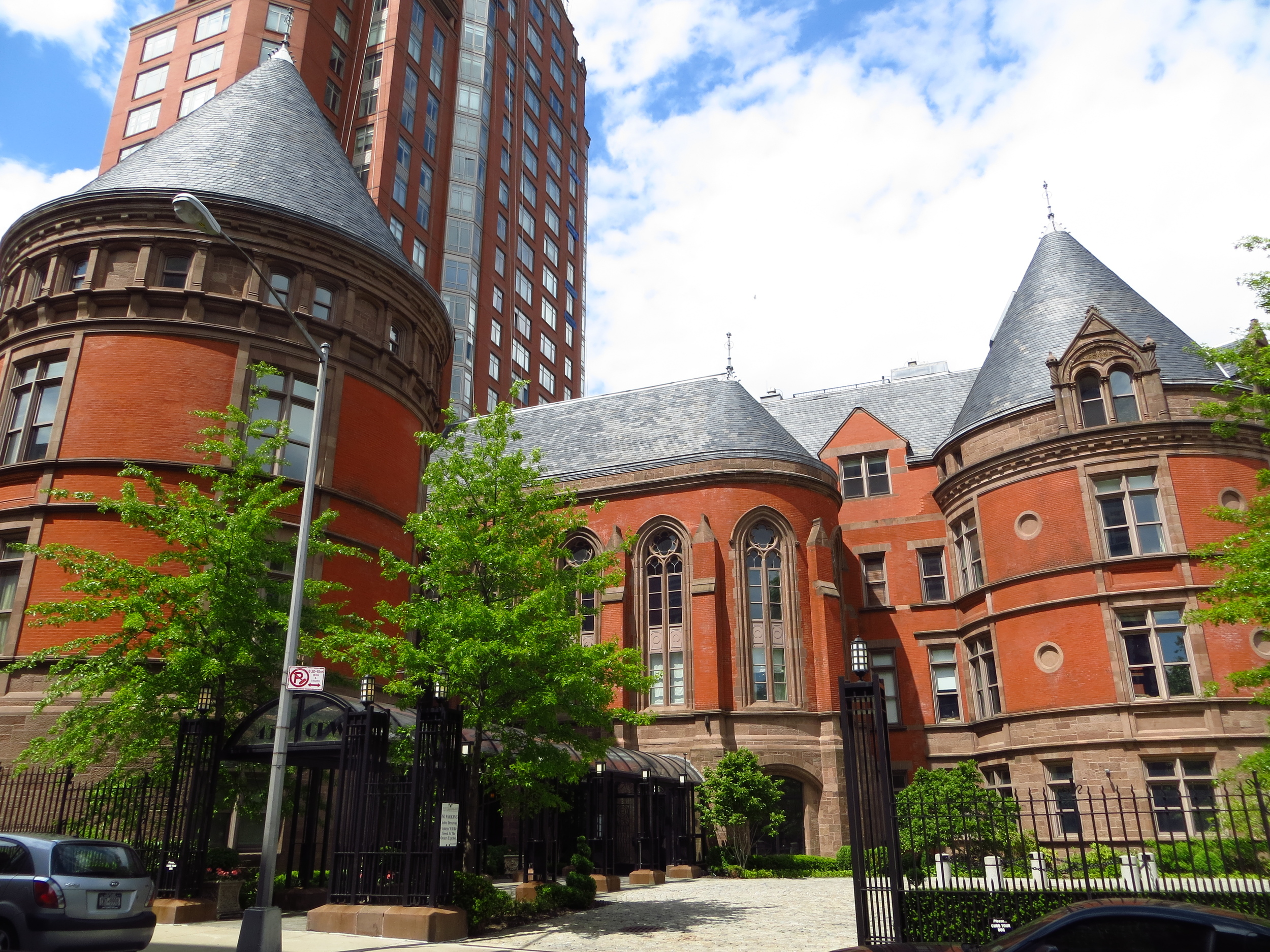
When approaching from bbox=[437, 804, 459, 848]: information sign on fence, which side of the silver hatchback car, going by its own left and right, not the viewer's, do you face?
right

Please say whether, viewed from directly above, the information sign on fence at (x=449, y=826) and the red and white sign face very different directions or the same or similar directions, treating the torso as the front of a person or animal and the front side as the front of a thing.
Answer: same or similar directions

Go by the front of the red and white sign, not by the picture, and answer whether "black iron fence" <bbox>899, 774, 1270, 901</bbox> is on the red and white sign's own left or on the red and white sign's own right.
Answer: on the red and white sign's own left

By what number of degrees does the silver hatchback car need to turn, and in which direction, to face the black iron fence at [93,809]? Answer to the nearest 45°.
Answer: approximately 45° to its right

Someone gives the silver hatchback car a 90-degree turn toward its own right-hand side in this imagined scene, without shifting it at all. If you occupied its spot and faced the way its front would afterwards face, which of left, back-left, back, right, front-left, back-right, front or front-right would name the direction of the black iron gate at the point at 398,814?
front

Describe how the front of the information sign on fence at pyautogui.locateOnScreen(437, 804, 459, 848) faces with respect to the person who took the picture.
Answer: facing the viewer

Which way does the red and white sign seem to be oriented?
toward the camera

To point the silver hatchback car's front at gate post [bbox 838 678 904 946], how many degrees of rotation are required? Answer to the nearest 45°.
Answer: approximately 135° to its right

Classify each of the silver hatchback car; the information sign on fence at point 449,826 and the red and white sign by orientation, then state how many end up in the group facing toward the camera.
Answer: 2

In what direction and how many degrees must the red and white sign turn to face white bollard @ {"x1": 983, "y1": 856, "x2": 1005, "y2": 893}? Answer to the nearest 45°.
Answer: approximately 90° to its left

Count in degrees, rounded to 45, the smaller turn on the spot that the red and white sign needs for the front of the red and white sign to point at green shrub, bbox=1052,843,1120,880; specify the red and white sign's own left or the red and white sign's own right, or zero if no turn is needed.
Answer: approximately 90° to the red and white sign's own left

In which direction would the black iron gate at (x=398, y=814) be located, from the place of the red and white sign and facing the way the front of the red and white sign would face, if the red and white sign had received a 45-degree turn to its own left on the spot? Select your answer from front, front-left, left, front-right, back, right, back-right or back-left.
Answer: left

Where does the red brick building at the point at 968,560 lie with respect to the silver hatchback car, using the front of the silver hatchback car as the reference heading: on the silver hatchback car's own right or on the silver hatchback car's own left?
on the silver hatchback car's own right

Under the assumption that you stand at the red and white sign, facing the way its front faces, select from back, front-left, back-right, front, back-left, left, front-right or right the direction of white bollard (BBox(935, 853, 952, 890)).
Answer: left

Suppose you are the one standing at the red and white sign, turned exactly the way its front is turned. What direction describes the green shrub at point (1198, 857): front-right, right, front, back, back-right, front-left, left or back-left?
left

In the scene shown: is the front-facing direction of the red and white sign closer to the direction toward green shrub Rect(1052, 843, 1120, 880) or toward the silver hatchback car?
the silver hatchback car

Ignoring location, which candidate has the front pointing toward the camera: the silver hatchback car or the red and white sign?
the red and white sign
